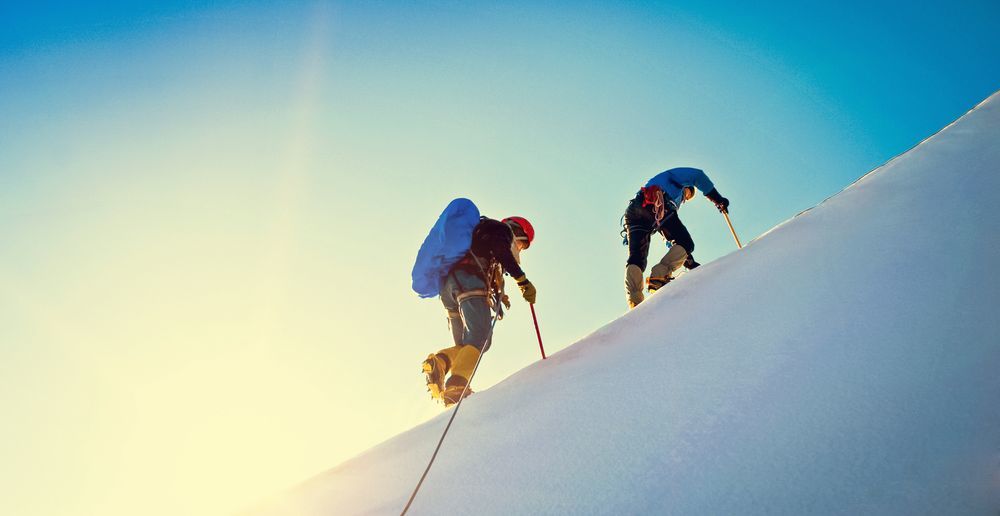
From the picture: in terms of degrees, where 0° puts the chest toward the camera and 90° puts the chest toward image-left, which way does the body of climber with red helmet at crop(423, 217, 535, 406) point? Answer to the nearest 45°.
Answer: approximately 270°
